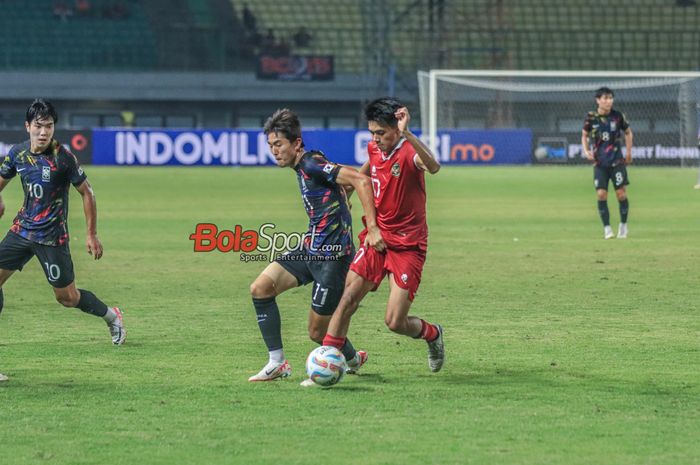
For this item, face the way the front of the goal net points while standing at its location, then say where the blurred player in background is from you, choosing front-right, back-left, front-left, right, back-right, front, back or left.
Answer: front

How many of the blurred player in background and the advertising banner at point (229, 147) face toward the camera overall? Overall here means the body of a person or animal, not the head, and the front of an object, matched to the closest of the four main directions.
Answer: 2

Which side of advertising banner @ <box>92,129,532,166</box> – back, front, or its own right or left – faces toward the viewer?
front

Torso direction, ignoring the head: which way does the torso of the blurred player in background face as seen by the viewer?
toward the camera

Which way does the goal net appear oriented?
toward the camera

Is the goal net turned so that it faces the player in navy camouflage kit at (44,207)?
yes

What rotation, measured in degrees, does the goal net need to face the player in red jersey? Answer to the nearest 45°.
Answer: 0° — it already faces them

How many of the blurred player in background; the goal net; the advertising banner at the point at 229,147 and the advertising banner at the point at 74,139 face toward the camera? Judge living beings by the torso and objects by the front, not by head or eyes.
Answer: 4

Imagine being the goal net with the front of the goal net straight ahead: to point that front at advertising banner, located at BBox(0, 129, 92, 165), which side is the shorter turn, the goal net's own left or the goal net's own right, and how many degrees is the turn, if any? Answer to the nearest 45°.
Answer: approximately 90° to the goal net's own right

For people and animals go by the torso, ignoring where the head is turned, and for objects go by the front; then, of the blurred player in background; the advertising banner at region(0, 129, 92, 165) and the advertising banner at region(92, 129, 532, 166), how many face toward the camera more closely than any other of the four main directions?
3

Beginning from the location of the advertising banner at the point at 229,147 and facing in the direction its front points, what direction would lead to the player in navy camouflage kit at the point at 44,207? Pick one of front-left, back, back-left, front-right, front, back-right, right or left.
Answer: front

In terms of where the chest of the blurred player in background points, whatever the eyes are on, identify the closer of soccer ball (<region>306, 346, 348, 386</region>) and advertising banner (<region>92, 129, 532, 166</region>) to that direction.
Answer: the soccer ball
